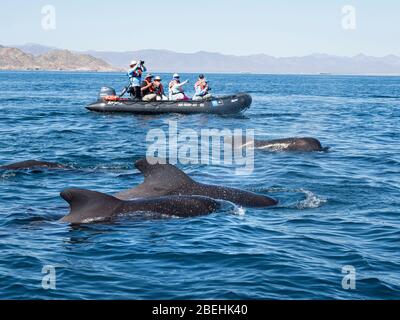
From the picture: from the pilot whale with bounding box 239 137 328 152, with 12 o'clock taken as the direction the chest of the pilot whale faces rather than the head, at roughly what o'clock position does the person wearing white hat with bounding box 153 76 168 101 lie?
The person wearing white hat is roughly at 8 o'clock from the pilot whale.

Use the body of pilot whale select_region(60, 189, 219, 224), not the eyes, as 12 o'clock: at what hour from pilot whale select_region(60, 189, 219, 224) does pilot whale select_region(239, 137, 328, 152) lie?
pilot whale select_region(239, 137, 328, 152) is roughly at 10 o'clock from pilot whale select_region(60, 189, 219, 224).

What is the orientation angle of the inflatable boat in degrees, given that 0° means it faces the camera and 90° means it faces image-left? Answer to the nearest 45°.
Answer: approximately 270°

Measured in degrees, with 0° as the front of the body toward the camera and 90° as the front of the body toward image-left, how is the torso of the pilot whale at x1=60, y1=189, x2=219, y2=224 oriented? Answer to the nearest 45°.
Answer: approximately 270°

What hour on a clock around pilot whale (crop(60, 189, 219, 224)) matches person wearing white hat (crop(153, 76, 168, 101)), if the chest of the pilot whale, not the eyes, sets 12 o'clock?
The person wearing white hat is roughly at 9 o'clock from the pilot whale.

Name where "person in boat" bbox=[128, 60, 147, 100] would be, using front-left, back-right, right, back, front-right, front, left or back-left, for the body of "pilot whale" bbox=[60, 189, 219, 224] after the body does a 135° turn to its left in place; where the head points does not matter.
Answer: front-right

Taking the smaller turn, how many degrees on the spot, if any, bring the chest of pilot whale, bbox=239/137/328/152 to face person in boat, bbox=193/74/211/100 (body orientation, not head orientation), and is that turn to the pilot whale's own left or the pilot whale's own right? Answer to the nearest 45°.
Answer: approximately 90° to the pilot whale's own left

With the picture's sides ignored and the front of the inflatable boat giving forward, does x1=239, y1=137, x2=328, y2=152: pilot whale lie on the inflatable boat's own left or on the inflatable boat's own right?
on the inflatable boat's own right

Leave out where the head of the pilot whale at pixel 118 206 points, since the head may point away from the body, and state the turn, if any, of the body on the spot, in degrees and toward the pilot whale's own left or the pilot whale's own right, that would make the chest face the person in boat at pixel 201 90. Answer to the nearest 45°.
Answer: approximately 90° to the pilot whale's own left

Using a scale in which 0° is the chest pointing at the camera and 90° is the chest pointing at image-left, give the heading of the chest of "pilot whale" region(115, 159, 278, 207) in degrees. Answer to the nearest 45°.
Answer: approximately 270°

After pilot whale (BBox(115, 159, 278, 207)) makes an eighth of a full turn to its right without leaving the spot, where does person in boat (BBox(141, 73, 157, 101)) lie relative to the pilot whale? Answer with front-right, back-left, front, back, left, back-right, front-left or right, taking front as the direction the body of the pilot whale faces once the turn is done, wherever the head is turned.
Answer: back-left

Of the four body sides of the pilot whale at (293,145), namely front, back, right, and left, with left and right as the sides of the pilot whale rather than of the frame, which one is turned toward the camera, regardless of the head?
right
